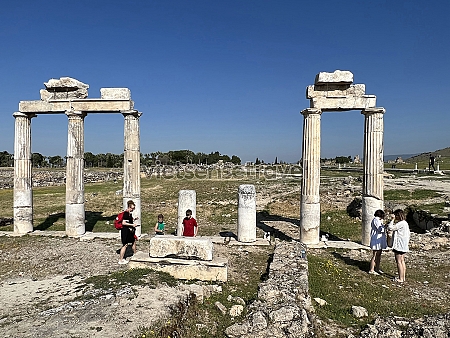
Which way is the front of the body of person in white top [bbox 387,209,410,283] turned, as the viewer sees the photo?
to the viewer's left

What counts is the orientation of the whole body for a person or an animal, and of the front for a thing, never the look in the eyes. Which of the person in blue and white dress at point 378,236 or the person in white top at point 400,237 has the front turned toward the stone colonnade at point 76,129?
the person in white top at point 400,237

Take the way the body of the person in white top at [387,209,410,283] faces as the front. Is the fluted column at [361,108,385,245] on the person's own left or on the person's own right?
on the person's own right
